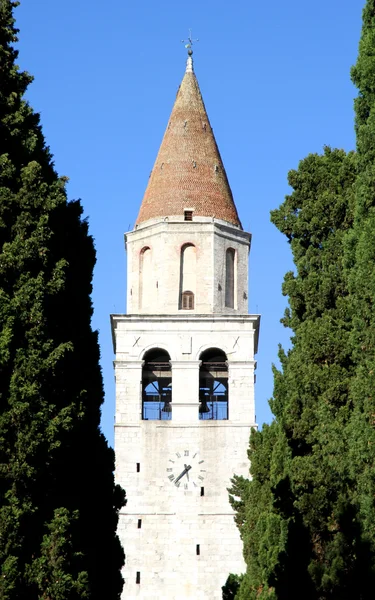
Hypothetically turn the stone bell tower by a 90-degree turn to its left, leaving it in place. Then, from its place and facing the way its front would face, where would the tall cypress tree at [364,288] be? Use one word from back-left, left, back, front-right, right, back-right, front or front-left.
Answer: right

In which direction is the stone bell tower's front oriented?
toward the camera

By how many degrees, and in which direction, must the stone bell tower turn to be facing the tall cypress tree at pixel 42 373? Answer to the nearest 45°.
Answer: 0° — it already faces it

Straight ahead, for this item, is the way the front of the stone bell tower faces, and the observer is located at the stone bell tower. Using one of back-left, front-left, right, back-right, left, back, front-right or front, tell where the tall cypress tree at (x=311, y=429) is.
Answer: front
